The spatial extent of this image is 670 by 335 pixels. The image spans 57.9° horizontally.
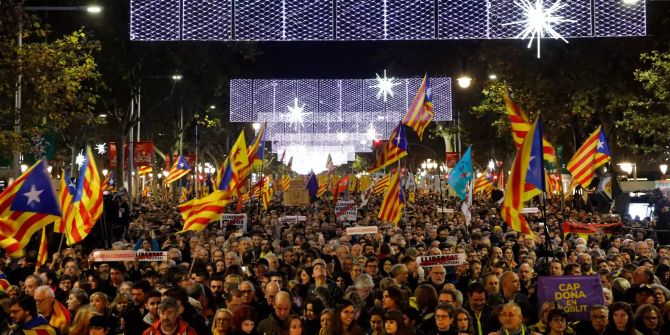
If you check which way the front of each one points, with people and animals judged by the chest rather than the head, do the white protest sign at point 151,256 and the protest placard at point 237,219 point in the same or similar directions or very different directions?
same or similar directions

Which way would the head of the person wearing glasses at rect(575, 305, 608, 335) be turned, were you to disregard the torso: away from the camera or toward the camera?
toward the camera

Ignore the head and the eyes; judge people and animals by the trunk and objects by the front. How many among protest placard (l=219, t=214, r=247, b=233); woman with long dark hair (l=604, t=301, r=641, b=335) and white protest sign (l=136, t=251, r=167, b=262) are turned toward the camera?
3

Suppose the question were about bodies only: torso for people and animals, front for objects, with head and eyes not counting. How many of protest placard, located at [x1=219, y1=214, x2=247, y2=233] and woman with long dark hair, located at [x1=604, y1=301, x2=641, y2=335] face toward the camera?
2

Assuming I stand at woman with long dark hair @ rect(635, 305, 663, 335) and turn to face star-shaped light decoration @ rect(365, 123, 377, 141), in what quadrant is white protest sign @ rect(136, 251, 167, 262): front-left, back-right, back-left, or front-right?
front-left

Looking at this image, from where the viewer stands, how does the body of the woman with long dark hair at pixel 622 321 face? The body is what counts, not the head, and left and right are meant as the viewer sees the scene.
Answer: facing the viewer

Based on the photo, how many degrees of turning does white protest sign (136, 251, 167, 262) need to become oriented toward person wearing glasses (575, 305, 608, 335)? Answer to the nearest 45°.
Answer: approximately 45° to its left

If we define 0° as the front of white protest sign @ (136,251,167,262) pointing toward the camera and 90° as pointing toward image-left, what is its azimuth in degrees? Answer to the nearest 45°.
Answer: approximately 0°

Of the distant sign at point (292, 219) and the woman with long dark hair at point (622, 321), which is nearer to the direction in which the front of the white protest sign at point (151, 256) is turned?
the woman with long dark hair

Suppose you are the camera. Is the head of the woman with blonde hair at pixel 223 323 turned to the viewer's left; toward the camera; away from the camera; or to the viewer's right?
toward the camera

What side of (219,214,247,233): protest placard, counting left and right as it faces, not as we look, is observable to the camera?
front

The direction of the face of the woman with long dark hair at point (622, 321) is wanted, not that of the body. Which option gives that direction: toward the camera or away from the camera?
toward the camera

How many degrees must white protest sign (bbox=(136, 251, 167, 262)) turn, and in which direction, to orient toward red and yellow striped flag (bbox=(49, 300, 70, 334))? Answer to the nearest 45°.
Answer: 0° — it already faces it
